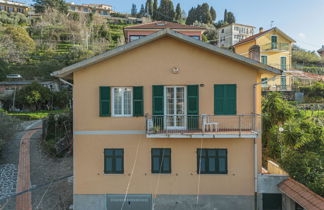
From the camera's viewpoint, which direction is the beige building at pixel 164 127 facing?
toward the camera

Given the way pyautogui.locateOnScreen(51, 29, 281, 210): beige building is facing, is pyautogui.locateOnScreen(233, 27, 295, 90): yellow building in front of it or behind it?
behind

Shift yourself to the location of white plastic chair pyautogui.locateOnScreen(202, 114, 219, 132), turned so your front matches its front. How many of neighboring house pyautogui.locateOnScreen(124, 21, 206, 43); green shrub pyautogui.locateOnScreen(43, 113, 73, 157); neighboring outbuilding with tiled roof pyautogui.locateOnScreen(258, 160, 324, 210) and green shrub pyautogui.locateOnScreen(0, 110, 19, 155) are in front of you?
1

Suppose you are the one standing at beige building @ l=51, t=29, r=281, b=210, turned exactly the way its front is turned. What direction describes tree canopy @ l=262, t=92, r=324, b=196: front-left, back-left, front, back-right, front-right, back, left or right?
left

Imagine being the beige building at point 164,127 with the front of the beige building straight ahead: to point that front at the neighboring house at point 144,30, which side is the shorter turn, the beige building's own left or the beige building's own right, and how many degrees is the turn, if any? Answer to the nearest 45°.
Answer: approximately 180°

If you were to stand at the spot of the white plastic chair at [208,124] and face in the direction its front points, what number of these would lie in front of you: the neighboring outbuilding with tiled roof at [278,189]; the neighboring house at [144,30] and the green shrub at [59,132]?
1

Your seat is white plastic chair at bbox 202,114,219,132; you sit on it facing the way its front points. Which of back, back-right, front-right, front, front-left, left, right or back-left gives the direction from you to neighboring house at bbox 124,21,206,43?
back-left

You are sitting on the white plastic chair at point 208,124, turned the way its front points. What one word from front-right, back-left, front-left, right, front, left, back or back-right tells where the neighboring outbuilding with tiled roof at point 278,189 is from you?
front

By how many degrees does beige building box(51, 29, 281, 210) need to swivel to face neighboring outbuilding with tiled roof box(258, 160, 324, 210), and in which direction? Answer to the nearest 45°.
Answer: approximately 90° to its left

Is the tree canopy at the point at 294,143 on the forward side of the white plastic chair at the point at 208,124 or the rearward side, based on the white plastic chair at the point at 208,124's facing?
on the forward side

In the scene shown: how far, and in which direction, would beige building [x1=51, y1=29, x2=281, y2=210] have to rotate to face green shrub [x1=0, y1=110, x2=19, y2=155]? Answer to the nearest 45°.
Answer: approximately 135° to its right

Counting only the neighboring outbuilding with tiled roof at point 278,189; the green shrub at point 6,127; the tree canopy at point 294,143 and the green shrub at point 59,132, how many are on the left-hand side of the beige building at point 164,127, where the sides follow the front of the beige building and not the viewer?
2

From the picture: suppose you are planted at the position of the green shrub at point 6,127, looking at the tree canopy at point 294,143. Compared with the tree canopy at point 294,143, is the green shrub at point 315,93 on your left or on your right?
left
